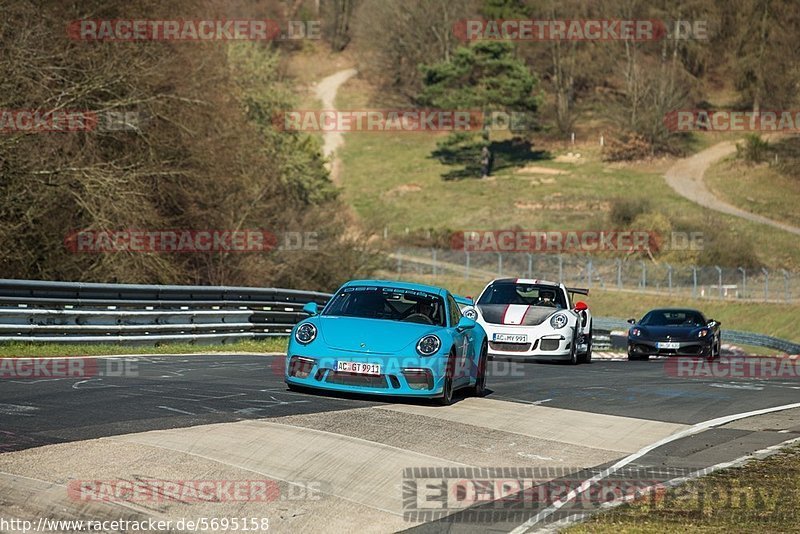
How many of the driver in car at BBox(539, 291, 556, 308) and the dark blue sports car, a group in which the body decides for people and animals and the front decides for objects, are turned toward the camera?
2

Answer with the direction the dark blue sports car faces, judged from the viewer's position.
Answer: facing the viewer

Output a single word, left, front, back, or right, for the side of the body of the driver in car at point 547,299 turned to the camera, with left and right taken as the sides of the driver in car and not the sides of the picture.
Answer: front

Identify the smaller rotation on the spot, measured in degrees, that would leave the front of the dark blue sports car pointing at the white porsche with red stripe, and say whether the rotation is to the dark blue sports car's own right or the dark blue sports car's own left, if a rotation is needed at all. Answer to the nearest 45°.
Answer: approximately 45° to the dark blue sports car's own right

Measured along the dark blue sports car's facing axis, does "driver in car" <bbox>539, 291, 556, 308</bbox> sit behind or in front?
in front

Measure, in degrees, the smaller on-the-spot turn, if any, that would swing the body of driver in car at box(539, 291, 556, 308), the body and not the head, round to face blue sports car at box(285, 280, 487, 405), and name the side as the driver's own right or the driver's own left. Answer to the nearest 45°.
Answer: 0° — they already face it

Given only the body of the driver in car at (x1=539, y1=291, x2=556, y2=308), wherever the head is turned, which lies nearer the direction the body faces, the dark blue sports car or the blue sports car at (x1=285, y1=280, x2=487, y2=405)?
the blue sports car

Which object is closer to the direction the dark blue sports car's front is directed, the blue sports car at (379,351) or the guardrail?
the blue sports car

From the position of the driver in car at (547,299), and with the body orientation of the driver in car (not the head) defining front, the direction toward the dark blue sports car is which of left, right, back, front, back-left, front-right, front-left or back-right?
back-left
